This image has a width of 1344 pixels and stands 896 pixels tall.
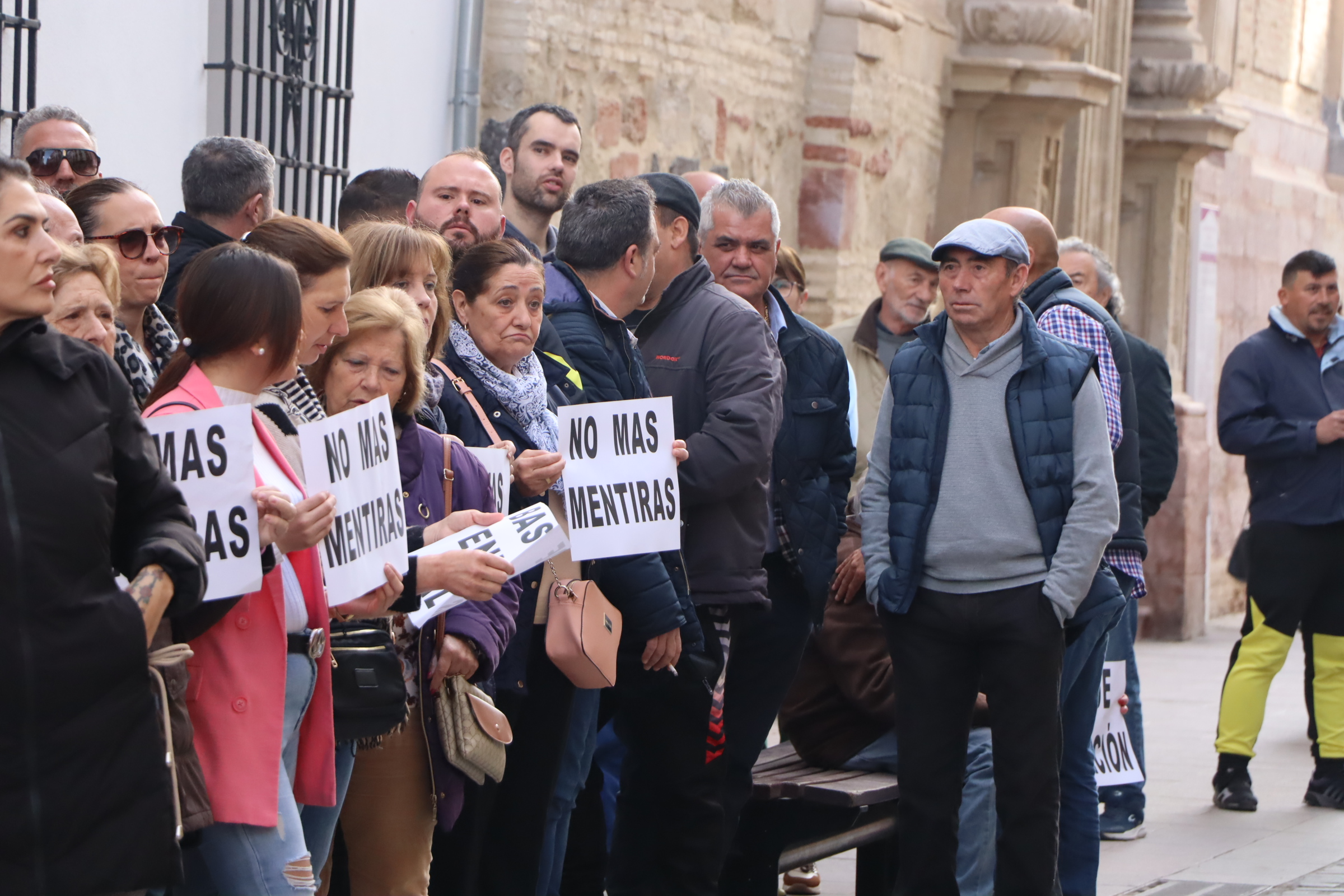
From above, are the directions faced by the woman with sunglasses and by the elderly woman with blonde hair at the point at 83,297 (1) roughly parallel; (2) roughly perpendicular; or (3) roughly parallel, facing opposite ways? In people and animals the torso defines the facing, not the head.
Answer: roughly parallel

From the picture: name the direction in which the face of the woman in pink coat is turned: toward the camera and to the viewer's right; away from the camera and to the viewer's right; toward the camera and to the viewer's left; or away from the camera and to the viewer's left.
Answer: away from the camera and to the viewer's right

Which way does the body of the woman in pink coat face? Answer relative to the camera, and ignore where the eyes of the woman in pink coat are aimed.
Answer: to the viewer's right

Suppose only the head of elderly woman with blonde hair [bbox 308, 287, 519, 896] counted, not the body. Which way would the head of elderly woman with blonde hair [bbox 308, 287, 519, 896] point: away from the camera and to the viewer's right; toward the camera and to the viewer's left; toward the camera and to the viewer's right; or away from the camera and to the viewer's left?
toward the camera and to the viewer's left

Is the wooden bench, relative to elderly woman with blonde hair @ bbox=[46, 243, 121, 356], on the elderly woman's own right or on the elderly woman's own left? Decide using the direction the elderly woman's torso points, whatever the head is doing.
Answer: on the elderly woman's own left

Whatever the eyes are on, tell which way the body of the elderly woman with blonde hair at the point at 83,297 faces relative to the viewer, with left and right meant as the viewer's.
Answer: facing the viewer and to the right of the viewer

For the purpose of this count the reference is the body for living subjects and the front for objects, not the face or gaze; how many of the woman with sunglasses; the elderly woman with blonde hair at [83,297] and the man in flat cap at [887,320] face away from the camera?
0

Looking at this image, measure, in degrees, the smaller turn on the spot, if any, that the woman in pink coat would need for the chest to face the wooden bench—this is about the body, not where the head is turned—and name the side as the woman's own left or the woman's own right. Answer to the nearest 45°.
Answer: approximately 45° to the woman's own left

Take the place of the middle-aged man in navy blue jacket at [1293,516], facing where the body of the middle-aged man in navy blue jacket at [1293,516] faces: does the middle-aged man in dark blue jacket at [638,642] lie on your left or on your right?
on your right

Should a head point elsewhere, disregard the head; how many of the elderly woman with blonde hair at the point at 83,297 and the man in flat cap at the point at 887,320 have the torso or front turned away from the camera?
0

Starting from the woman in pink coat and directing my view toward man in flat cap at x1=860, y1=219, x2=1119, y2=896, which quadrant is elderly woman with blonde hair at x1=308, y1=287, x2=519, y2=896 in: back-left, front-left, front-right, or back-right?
front-left

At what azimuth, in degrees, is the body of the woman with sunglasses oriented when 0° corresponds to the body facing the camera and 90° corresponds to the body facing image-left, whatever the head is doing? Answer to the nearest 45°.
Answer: approximately 315°

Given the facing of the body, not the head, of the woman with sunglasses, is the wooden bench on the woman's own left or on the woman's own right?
on the woman's own left
